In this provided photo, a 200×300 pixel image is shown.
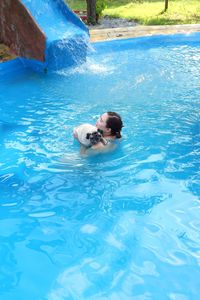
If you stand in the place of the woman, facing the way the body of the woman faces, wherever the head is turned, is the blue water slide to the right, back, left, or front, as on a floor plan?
right

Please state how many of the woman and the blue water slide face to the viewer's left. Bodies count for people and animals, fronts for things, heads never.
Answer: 1

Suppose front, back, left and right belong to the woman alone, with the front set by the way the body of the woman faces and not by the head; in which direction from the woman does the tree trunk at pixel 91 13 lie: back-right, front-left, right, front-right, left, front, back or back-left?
right

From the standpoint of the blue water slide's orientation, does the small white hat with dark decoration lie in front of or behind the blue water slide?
in front

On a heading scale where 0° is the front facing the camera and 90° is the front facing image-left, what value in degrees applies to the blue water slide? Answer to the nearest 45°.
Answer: approximately 315°

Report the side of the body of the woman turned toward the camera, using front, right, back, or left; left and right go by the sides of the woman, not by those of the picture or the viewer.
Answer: left

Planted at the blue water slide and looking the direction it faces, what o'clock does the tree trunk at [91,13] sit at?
The tree trunk is roughly at 8 o'clock from the blue water slide.

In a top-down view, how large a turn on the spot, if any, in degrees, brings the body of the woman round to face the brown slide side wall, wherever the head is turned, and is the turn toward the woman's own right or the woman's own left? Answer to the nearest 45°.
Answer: approximately 90° to the woman's own right

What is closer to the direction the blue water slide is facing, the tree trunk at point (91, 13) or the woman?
the woman
